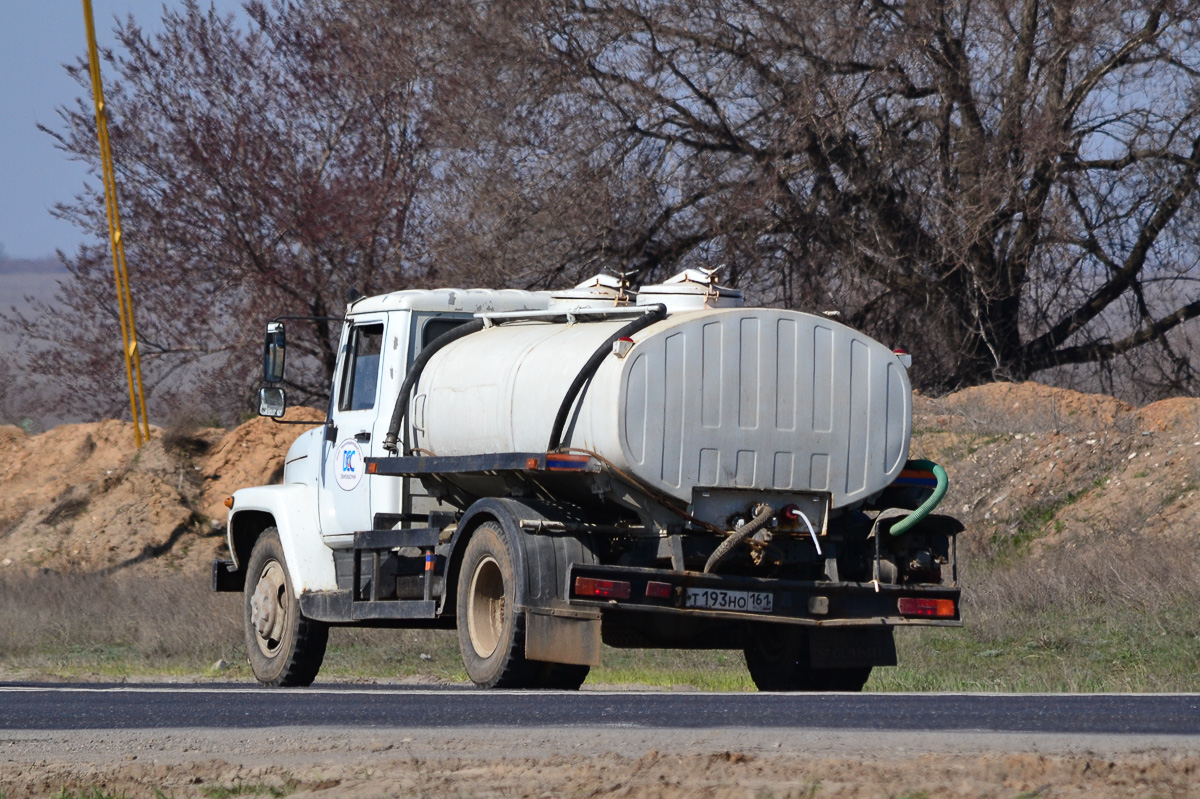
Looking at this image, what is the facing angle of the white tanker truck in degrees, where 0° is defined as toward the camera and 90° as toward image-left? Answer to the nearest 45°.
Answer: approximately 135°

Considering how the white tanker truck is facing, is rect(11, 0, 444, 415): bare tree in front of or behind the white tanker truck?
in front

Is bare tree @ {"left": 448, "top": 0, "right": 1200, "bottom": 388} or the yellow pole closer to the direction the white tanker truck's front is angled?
the yellow pole

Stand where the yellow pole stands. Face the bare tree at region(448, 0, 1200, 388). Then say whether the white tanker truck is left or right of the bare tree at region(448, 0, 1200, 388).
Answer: right

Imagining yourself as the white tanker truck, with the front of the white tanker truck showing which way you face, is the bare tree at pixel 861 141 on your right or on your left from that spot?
on your right

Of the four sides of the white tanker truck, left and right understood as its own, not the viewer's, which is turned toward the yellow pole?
front
